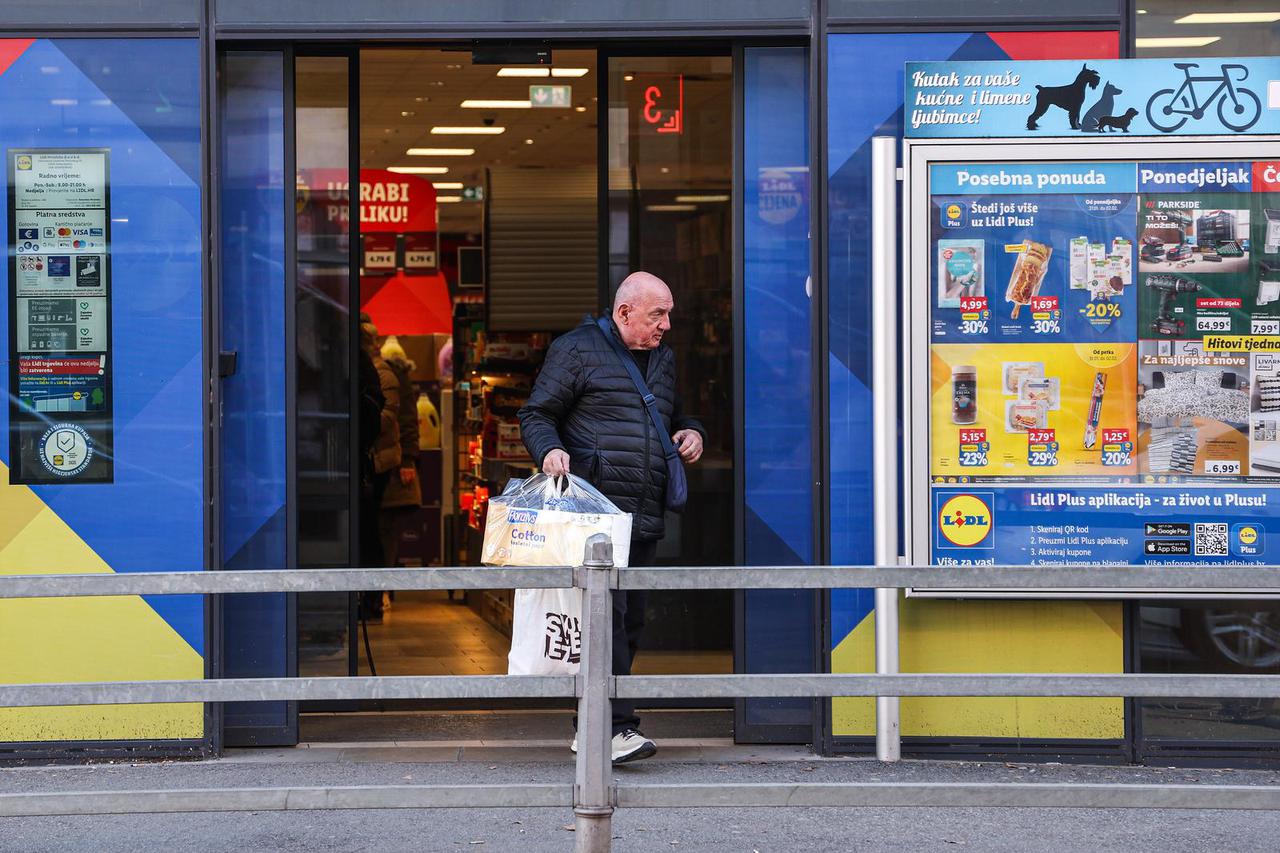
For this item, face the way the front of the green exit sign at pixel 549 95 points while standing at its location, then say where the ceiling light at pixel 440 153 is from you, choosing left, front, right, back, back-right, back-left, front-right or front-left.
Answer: back

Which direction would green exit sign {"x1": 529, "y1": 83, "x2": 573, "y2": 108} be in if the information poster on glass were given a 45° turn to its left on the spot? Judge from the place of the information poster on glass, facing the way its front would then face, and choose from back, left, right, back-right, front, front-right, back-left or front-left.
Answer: left

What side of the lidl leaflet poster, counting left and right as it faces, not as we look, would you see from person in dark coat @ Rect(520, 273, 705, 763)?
right

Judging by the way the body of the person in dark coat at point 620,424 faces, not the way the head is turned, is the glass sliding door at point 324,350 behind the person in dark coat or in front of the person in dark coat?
behind

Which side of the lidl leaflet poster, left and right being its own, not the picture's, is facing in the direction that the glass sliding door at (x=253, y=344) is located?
right

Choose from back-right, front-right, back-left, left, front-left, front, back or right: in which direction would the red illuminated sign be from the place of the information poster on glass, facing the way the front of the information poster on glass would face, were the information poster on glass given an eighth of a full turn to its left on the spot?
front-left

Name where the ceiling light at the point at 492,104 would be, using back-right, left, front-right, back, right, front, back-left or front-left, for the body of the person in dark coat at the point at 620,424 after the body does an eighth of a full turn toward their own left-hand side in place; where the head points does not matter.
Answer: left

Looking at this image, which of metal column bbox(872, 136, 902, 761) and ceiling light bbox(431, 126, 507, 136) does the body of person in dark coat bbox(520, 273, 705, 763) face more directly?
the metal column

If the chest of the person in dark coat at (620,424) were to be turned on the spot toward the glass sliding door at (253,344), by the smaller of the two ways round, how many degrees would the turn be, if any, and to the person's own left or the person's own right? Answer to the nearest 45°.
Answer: approximately 135° to the person's own right

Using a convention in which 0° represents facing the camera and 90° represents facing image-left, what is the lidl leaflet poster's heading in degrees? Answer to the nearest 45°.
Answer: approximately 0°

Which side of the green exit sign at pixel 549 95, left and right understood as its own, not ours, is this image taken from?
front

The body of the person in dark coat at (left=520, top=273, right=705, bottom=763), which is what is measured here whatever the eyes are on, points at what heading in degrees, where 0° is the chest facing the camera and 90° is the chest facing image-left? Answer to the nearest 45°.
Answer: approximately 315°

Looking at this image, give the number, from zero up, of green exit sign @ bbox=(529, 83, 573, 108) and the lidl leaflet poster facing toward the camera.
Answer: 2

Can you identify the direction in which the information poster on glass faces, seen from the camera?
facing the viewer

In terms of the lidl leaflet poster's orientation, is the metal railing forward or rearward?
forward

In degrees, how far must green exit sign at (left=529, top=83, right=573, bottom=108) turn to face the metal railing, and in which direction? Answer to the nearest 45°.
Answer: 0° — it already faces it
